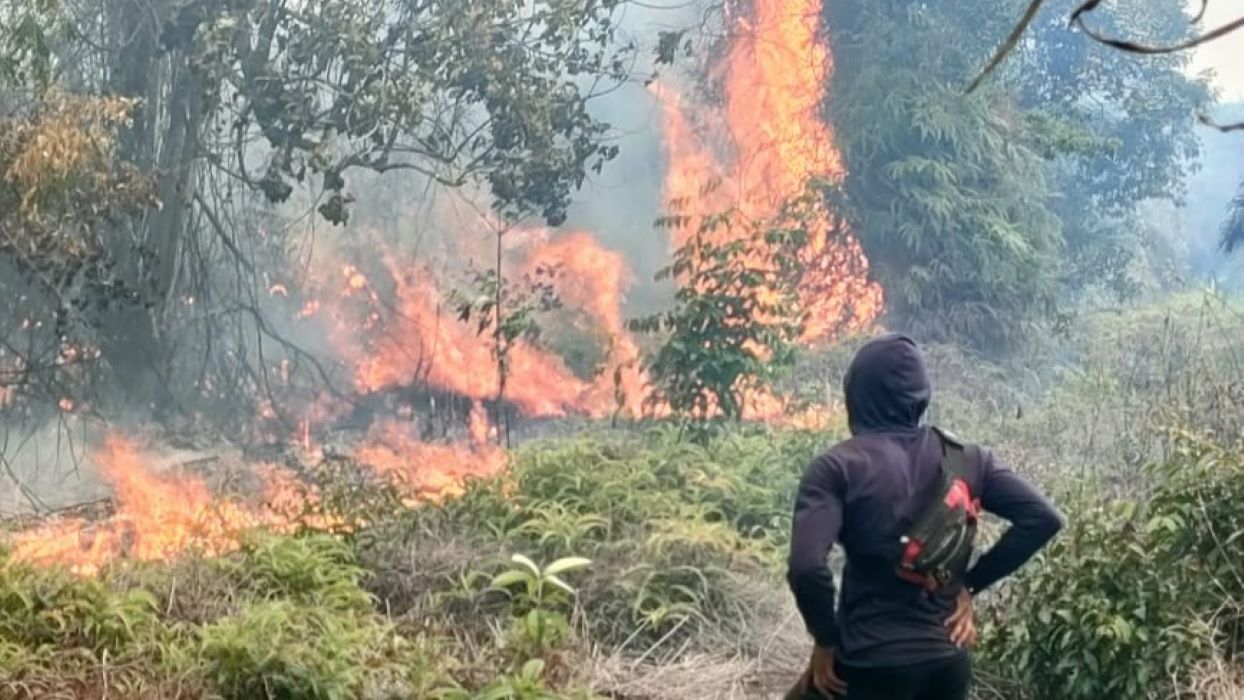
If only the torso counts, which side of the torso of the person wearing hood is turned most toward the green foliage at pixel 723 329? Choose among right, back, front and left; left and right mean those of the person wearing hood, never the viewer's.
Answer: front

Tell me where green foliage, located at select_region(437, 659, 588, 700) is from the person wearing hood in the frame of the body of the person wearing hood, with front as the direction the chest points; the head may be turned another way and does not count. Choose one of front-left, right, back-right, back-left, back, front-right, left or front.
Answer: front-left

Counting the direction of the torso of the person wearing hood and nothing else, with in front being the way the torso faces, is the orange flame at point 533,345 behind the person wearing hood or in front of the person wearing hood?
in front

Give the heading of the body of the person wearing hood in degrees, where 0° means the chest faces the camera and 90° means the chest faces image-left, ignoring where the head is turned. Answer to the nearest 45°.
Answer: approximately 180°

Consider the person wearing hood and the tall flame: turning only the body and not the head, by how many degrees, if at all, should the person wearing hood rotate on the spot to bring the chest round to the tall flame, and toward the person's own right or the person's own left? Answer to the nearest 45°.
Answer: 0° — they already face it

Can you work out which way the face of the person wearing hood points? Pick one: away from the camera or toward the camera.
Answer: away from the camera

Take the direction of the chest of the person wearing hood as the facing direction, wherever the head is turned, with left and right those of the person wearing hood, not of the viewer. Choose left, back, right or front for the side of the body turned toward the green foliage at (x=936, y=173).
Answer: front
